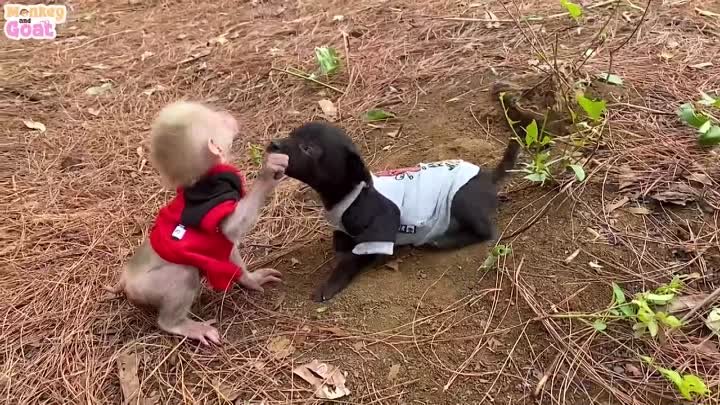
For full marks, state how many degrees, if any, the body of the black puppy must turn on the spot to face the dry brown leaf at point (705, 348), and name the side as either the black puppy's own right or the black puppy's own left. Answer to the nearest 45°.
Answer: approximately 180°

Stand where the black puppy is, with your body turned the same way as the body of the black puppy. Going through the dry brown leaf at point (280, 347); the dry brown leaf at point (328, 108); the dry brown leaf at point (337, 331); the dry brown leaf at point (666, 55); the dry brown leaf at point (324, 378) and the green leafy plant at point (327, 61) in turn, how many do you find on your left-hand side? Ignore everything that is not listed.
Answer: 3

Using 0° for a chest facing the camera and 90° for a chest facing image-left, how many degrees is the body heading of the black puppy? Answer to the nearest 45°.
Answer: approximately 90°

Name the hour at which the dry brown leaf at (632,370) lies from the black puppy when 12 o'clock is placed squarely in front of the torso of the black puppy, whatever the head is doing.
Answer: The dry brown leaf is roughly at 7 o'clock from the black puppy.

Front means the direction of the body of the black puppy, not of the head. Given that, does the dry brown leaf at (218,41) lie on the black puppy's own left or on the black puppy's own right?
on the black puppy's own right

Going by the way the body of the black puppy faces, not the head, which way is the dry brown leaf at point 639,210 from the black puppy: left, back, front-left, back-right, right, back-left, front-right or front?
back

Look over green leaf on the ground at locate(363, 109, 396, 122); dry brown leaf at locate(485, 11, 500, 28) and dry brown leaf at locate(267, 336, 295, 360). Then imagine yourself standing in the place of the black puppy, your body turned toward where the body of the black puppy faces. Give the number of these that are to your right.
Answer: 2

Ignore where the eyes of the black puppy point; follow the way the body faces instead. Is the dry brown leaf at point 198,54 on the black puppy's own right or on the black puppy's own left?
on the black puppy's own right

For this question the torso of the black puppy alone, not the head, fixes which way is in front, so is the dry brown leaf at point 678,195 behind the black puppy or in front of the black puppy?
behind

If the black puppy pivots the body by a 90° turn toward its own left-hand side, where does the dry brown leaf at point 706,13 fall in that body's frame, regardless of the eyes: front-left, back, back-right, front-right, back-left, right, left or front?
back-left

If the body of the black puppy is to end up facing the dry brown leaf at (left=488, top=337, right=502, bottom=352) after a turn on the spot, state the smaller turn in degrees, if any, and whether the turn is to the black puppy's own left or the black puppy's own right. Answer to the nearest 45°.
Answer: approximately 135° to the black puppy's own left
